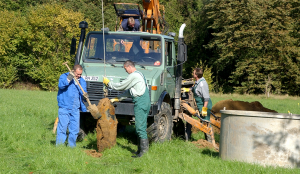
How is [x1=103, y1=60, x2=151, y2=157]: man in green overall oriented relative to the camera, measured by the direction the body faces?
to the viewer's left

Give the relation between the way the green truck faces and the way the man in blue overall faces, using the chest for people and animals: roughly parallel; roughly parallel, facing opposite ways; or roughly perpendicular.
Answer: roughly perpendicular

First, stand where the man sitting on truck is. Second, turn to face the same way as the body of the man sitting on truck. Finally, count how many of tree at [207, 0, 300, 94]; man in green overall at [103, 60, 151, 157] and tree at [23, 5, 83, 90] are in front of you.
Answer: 1

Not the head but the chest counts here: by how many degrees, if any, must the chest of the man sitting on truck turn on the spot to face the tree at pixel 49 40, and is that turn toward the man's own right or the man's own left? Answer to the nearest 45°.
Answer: approximately 180°

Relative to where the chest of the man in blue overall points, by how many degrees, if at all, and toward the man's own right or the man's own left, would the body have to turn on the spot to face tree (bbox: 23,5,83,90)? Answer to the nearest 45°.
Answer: approximately 135° to the man's own left

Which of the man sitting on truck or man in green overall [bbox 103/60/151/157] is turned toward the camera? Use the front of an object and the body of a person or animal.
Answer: the man sitting on truck

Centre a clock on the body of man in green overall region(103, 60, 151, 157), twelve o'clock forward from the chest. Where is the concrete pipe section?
The concrete pipe section is roughly at 7 o'clock from the man in green overall.

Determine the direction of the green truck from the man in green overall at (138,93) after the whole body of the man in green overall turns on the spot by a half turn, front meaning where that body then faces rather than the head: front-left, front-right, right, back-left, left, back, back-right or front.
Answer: left

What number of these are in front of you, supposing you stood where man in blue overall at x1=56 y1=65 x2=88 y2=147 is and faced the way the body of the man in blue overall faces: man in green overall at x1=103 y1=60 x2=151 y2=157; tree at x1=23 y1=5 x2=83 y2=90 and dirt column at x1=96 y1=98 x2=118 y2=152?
2

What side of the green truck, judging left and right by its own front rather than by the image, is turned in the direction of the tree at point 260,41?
back

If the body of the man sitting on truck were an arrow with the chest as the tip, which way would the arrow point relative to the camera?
toward the camera

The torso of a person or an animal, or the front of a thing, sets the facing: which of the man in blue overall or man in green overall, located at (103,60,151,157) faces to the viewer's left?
the man in green overall

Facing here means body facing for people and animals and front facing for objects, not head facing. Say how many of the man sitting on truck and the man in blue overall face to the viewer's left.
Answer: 0
